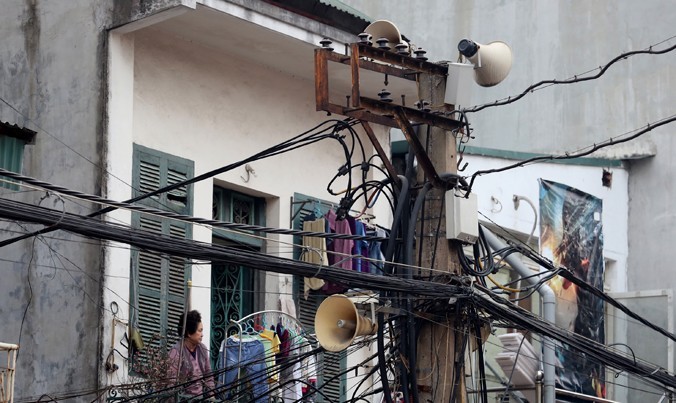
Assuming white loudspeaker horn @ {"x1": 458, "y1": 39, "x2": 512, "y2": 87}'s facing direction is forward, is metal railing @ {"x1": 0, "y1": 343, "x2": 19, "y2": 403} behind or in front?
behind

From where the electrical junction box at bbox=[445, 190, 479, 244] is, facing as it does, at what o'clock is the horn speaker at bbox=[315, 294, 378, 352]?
The horn speaker is roughly at 4 o'clock from the electrical junction box.

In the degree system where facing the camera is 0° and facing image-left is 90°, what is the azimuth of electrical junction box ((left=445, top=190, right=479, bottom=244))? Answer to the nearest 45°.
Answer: approximately 315°

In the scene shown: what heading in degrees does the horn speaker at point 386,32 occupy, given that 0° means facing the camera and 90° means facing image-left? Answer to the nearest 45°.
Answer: approximately 45°

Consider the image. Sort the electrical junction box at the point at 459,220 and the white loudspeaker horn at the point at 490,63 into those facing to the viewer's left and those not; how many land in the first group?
0

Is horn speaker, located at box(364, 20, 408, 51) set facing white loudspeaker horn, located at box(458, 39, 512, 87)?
no

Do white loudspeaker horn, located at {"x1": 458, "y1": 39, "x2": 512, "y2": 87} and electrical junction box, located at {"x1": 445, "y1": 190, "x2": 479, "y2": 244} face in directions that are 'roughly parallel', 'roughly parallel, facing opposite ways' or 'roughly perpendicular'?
roughly perpendicular

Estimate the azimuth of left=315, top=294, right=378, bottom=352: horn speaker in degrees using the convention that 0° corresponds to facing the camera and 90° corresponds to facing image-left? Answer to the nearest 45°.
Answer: approximately 45°

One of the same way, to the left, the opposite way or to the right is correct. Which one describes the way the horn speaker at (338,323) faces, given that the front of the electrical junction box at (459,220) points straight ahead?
to the right

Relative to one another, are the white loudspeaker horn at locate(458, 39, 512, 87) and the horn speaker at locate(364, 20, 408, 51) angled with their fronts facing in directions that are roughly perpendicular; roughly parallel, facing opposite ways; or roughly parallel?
roughly parallel, facing opposite ways

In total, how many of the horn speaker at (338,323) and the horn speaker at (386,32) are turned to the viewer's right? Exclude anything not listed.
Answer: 0

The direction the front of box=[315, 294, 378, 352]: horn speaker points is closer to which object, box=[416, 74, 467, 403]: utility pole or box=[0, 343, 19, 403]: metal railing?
the metal railing
